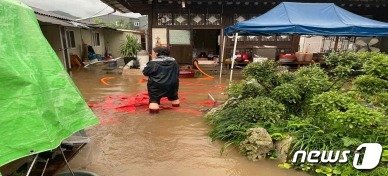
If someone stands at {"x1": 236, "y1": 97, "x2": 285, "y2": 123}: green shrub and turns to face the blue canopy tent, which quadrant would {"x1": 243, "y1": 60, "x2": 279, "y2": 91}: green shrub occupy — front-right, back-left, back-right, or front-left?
front-left

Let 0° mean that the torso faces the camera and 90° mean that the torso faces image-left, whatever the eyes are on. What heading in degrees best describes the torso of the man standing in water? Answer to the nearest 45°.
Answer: approximately 135°

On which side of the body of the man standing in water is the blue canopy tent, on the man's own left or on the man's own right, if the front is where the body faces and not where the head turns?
on the man's own right

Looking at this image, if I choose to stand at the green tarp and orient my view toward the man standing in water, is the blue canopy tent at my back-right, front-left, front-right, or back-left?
front-right

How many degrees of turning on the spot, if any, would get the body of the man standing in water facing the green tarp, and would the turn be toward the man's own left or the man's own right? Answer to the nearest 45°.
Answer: approximately 135° to the man's own left

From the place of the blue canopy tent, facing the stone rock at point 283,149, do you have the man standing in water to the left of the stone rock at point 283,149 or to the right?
right

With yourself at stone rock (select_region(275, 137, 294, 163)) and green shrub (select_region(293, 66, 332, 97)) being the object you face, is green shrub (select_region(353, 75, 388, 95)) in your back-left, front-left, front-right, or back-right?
front-right

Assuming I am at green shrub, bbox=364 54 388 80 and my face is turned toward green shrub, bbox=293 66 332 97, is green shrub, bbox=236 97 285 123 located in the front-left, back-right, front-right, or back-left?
front-left

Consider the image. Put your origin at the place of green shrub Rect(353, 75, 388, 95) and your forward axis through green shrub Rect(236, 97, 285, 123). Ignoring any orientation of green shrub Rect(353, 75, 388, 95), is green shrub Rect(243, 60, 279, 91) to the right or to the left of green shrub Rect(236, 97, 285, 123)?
right
